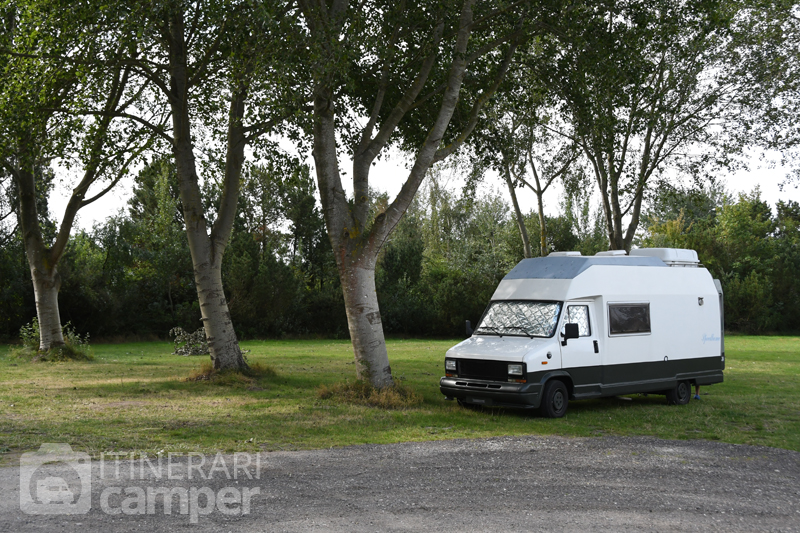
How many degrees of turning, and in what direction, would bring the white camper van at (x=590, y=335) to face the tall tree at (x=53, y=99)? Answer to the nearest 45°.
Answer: approximately 45° to its right

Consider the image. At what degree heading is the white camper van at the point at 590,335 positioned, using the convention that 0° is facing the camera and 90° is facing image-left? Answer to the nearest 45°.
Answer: approximately 45°

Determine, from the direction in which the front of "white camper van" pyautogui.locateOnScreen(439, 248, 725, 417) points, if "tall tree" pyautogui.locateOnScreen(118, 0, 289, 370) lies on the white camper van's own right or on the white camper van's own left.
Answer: on the white camper van's own right
